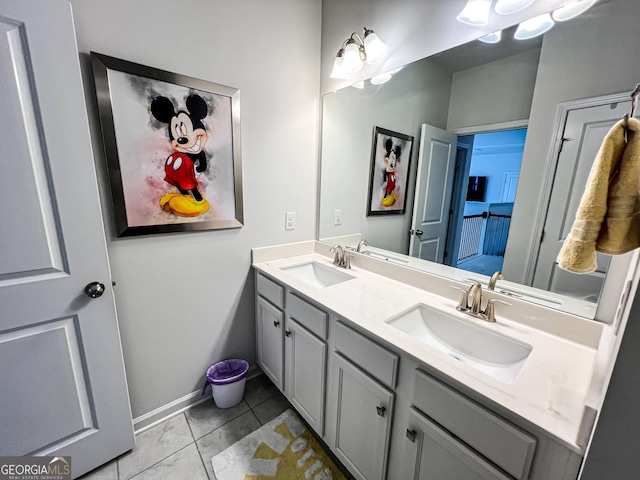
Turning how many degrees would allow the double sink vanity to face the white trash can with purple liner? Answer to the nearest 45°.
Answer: approximately 45° to its right

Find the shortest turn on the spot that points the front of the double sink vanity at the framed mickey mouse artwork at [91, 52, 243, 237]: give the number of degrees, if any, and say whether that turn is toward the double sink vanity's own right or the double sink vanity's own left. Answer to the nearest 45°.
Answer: approximately 45° to the double sink vanity's own right

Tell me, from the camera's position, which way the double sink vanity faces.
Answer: facing the viewer and to the left of the viewer
